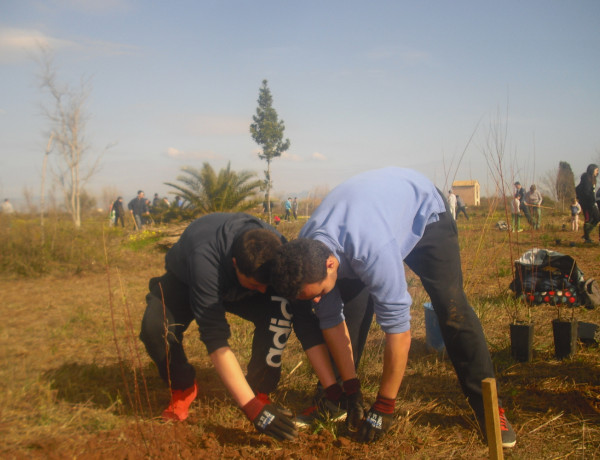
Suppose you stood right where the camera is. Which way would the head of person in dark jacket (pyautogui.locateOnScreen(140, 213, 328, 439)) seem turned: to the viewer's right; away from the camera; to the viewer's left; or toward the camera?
to the viewer's right

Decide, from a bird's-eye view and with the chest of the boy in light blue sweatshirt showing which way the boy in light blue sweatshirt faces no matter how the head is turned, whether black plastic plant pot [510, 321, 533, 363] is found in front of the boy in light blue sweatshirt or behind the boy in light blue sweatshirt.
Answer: behind

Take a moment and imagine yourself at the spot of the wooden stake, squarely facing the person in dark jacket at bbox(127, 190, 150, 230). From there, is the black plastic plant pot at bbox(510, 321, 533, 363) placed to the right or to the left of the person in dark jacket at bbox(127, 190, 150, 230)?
right

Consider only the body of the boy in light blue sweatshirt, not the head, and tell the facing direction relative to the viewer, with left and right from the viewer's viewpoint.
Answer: facing the viewer and to the left of the viewer

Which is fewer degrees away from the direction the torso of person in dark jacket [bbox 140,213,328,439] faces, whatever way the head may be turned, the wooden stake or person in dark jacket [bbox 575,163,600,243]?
the wooden stake

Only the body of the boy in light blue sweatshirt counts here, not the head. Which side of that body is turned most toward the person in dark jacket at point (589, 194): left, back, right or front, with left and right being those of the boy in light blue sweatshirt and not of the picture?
back

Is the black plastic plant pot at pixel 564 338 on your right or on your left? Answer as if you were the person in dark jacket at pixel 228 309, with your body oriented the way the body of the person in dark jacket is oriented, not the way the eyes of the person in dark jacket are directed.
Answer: on your left
